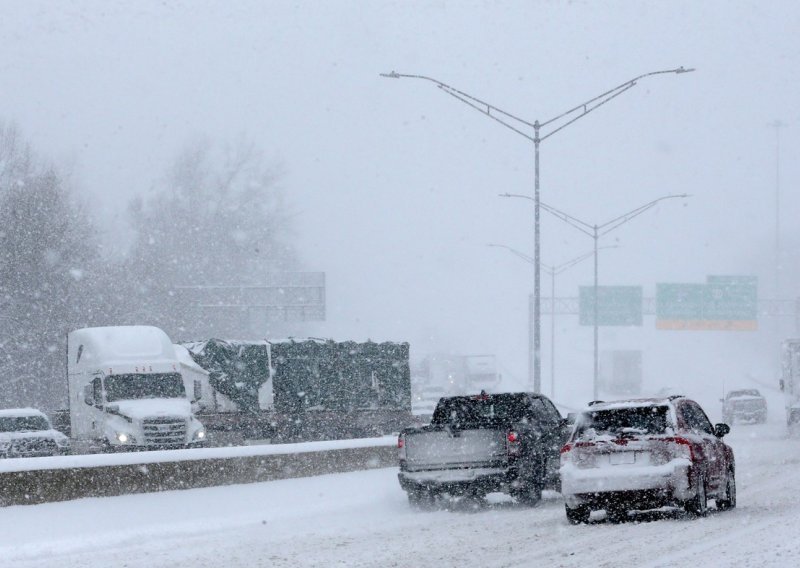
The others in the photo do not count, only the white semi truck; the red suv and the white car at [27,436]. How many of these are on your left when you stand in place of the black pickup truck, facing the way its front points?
2

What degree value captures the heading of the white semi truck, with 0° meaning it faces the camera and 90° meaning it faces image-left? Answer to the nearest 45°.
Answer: approximately 315°

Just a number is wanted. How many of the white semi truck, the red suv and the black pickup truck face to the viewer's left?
0

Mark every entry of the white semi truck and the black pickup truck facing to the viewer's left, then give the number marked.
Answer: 0

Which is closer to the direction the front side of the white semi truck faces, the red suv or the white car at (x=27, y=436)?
the red suv

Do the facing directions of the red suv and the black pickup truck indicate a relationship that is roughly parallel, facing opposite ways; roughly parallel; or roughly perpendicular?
roughly parallel

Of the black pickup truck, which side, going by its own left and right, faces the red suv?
right

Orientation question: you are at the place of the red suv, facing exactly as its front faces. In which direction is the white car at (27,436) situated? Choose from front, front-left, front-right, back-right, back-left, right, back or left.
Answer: left

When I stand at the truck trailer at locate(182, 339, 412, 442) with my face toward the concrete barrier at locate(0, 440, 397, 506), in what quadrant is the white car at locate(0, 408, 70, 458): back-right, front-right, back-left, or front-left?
front-right

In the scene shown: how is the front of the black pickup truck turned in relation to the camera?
facing away from the viewer and to the right of the viewer

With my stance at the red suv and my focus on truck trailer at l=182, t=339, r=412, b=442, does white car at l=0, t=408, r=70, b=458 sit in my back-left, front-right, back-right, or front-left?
front-left

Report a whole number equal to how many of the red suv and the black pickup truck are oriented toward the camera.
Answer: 0

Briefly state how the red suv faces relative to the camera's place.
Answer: facing away from the viewer and to the right of the viewer

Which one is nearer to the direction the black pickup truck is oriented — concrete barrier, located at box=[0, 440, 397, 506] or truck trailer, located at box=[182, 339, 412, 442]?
the truck trailer
